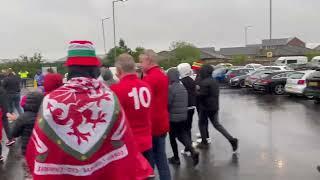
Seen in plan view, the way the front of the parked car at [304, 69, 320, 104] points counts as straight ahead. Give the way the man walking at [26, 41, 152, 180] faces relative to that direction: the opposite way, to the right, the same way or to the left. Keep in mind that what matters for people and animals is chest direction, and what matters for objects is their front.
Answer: the same way

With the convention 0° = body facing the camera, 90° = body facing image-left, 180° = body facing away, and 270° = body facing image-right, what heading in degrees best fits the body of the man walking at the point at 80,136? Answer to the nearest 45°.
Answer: approximately 180°

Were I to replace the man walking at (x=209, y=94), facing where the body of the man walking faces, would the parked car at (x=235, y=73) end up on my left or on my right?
on my right

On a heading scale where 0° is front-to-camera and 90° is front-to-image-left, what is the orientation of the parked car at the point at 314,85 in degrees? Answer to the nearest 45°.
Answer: approximately 225°

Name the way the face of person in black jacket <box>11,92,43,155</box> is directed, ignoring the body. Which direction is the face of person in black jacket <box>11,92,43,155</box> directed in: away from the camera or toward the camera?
away from the camera

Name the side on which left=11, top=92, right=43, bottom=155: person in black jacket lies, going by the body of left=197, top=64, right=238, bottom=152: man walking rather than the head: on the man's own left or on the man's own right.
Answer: on the man's own left

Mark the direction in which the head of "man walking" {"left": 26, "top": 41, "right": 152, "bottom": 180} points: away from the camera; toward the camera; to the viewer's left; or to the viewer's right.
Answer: away from the camera
